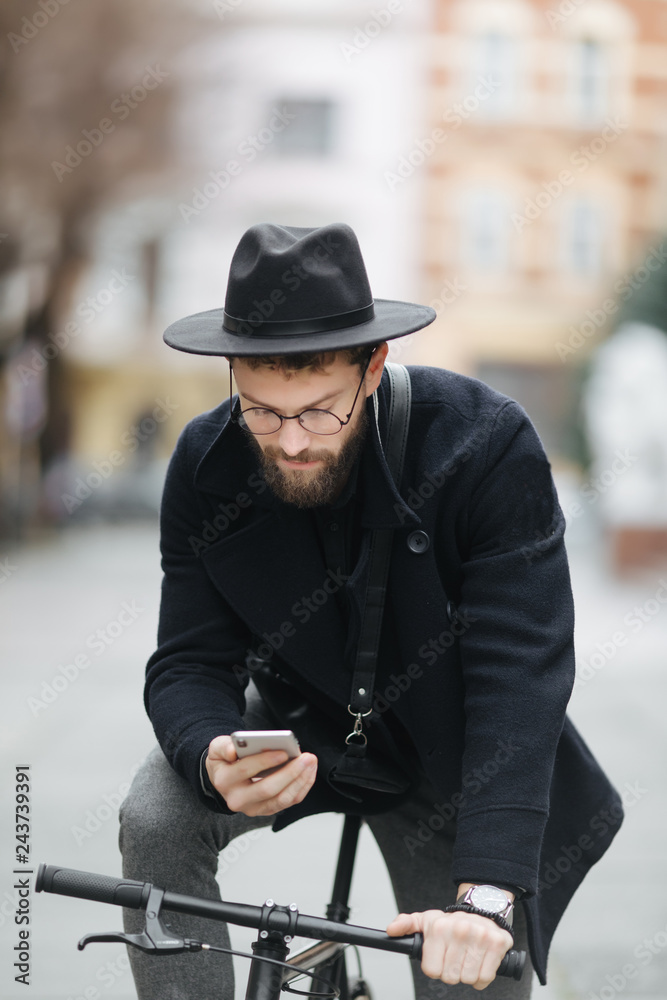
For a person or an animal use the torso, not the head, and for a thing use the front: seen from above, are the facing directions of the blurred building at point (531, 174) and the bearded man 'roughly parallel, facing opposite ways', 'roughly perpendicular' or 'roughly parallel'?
roughly parallel

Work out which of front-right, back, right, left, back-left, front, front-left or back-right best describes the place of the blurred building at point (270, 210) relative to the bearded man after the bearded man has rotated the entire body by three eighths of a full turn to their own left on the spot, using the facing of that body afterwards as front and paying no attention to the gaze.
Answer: front-left

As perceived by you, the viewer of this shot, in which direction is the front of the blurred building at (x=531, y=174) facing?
facing the viewer

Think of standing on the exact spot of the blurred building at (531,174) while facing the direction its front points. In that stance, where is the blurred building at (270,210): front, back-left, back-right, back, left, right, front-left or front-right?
right

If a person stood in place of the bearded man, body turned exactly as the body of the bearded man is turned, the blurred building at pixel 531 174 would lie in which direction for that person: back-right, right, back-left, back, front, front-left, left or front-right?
back

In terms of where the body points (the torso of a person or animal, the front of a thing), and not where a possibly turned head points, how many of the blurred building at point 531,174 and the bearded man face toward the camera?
2

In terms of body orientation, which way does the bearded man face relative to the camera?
toward the camera

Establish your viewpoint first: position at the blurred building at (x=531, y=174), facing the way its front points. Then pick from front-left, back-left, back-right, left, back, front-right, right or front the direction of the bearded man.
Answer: front

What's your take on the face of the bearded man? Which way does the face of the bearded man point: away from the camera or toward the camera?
toward the camera
